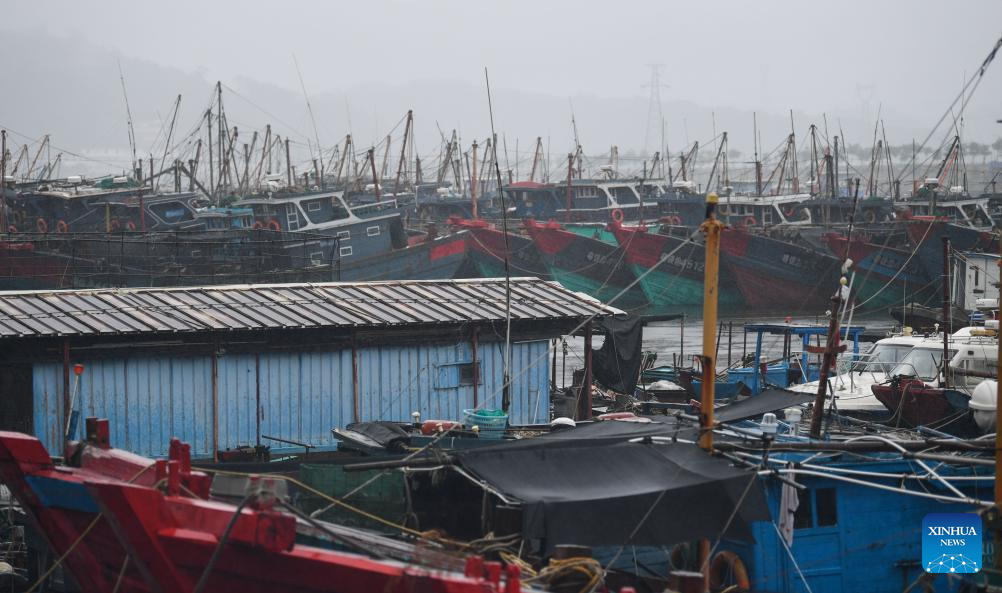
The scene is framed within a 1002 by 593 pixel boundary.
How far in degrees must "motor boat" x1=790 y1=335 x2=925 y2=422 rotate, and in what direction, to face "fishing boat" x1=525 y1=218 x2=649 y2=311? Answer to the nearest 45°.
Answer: approximately 45° to its right

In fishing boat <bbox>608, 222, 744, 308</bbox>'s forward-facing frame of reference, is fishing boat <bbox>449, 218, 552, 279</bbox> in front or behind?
in front

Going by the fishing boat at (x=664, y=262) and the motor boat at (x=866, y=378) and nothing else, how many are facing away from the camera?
0

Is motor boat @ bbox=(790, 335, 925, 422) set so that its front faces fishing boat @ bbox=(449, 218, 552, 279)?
no

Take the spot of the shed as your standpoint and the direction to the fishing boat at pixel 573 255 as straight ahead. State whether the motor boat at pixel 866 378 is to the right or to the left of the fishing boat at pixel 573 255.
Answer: right

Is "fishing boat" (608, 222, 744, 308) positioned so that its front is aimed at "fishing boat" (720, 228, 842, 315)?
no

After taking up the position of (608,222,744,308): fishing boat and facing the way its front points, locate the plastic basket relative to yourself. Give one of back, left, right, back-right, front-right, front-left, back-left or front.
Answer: front-left

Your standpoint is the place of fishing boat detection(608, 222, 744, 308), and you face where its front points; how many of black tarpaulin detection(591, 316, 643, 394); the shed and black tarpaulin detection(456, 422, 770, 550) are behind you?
0

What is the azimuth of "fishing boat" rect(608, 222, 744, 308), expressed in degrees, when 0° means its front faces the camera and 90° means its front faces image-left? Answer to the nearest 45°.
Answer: approximately 45°

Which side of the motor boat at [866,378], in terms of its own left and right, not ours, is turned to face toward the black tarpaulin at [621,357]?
front

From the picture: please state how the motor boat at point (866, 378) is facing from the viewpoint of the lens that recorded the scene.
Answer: facing to the left of the viewer

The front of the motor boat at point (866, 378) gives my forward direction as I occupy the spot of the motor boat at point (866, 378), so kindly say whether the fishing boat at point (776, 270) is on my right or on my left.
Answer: on my right

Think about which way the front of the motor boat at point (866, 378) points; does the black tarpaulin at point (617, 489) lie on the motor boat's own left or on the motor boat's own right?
on the motor boat's own left

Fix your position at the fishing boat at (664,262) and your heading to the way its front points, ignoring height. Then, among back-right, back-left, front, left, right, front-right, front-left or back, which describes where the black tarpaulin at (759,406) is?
front-left

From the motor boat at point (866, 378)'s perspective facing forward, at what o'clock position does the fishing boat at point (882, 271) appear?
the fishing boat at point (882, 271) is roughly at 3 o'clock from the motor boat at point (866, 378).

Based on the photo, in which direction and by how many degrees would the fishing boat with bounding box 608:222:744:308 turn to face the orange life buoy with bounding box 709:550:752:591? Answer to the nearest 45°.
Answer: approximately 45° to its left
